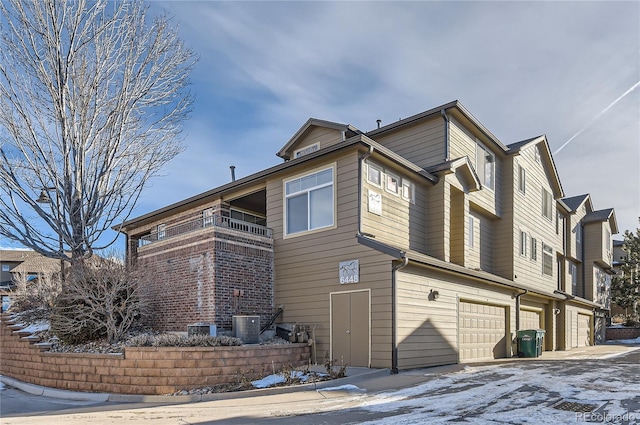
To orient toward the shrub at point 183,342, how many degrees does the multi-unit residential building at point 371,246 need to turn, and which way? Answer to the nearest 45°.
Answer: approximately 90° to its right

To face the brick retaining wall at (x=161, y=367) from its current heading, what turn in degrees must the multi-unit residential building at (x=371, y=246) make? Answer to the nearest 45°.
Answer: approximately 90° to its right

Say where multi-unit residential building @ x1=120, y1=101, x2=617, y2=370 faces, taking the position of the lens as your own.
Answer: facing the viewer and to the right of the viewer

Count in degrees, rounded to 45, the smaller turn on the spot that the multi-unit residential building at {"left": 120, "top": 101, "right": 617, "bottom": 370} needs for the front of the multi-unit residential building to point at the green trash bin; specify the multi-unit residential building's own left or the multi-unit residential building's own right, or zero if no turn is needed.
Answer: approximately 90° to the multi-unit residential building's own left

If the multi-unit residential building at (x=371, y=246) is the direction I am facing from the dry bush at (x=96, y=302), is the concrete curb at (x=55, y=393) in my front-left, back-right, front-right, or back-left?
back-right
